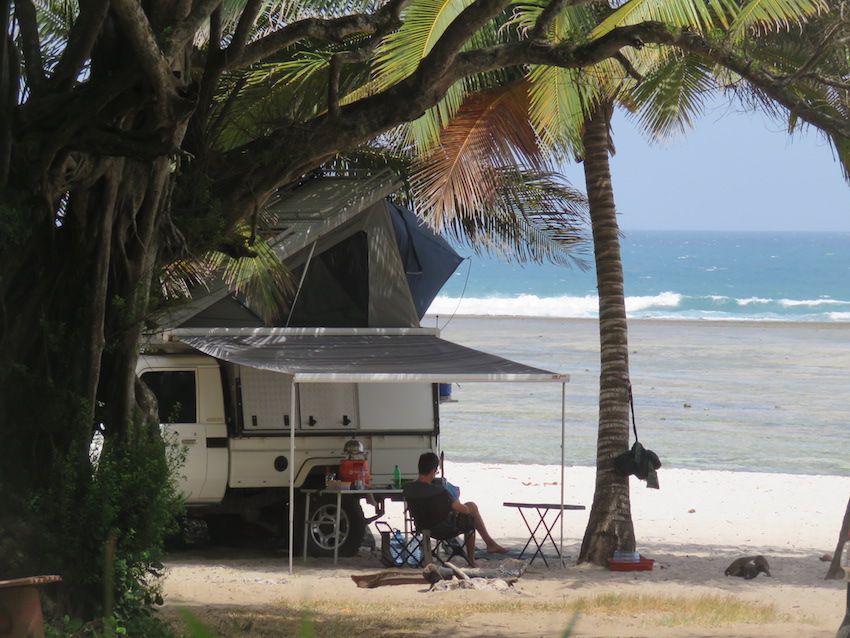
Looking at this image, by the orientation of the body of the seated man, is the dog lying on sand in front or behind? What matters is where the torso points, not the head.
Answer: in front

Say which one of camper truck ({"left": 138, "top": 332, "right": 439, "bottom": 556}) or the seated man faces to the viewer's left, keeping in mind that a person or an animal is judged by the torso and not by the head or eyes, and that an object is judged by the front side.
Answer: the camper truck

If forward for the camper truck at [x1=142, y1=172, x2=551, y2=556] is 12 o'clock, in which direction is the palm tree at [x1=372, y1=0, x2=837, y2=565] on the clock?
The palm tree is roughly at 6 o'clock from the camper truck.

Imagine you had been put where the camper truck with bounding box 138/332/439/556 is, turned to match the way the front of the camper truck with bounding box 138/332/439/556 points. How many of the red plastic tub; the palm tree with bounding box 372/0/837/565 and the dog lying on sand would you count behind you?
3

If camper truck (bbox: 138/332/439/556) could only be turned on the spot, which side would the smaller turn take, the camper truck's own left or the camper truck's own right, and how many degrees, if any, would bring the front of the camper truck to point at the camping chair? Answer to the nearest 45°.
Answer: approximately 135° to the camper truck's own left

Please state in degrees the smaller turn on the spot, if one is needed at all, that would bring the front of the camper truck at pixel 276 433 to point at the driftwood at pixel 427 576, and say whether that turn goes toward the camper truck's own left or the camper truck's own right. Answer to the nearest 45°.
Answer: approximately 135° to the camper truck's own left

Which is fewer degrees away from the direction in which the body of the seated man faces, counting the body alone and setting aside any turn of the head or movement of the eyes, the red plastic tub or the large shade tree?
the red plastic tub

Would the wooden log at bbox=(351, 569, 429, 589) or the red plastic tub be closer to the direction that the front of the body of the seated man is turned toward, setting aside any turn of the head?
the red plastic tub

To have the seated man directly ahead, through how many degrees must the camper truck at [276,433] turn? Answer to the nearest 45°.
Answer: approximately 135° to its left

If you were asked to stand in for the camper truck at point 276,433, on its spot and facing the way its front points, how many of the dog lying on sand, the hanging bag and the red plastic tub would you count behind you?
3

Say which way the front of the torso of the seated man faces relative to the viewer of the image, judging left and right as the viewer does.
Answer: facing away from the viewer and to the right of the viewer

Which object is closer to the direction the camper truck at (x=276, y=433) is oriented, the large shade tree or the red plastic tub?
the large shade tree

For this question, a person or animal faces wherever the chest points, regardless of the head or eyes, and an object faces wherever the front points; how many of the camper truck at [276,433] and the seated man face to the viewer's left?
1

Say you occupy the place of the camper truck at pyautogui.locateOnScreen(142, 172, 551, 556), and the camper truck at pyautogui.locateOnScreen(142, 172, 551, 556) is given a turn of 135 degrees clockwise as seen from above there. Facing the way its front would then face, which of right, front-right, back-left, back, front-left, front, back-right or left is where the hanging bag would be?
front-right

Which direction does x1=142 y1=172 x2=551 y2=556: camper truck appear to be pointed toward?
to the viewer's left
